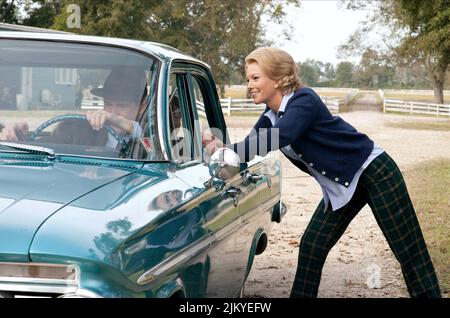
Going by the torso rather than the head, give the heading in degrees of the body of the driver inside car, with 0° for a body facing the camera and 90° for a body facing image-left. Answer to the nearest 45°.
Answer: approximately 45°

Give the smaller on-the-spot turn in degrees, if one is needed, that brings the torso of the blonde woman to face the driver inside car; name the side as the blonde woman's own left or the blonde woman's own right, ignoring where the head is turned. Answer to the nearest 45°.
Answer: approximately 45° to the blonde woman's own left

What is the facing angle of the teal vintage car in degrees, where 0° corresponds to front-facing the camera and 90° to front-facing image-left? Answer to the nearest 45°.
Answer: approximately 45°

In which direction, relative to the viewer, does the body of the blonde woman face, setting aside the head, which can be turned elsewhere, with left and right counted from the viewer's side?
facing to the left of the viewer
